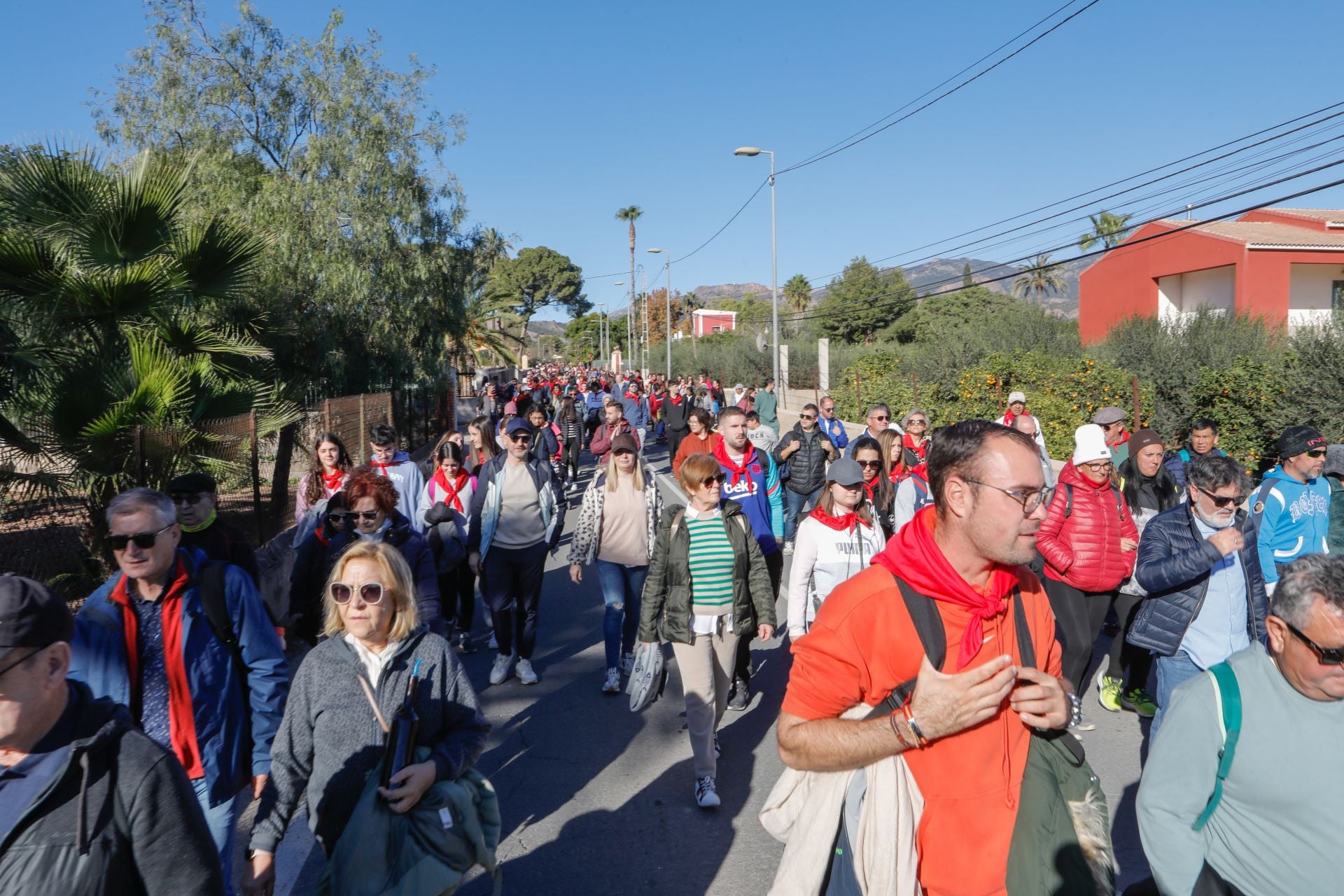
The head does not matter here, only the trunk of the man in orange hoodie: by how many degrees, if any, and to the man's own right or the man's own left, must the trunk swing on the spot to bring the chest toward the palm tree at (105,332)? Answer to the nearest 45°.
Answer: approximately 180°

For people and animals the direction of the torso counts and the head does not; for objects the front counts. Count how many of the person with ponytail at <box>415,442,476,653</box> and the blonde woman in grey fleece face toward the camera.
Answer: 2

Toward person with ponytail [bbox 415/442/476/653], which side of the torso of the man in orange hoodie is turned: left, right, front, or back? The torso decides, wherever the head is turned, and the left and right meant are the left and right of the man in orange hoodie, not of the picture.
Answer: back

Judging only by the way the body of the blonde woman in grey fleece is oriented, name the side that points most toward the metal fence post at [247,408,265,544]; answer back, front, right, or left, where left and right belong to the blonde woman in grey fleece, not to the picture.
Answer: back

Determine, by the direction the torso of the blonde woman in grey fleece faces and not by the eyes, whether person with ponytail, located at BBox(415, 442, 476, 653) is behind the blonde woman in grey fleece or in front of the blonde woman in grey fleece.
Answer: behind

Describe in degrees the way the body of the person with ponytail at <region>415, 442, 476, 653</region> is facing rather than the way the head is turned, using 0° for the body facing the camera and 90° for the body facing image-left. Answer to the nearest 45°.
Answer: approximately 0°

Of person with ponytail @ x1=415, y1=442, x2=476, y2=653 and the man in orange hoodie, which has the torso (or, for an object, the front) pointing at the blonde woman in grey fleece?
the person with ponytail

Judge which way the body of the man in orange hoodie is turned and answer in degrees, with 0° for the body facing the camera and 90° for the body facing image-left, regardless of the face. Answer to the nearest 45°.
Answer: approximately 315°

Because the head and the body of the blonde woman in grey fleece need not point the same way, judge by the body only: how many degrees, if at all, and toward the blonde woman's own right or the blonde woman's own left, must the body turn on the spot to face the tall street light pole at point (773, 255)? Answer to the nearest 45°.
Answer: approximately 135° to the blonde woman's own left

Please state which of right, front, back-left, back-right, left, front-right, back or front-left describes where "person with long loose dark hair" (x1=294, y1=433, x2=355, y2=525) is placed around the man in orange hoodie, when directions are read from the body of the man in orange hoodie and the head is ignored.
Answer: back

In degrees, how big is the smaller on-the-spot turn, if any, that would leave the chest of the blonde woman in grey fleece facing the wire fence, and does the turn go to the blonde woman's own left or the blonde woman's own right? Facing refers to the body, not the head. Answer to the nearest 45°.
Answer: approximately 180°
